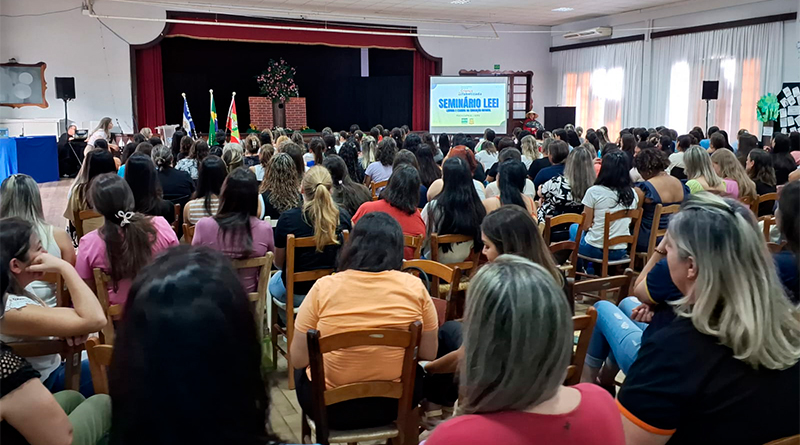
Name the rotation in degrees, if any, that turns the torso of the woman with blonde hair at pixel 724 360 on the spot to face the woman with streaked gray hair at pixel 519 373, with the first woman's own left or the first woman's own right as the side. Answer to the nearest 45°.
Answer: approximately 90° to the first woman's own left

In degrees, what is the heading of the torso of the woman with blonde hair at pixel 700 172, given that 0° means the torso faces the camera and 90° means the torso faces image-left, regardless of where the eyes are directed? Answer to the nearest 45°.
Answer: approximately 135°

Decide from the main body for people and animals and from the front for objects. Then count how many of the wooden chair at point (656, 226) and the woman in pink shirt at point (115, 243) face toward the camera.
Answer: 0

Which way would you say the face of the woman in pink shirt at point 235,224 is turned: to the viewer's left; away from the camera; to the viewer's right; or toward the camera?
away from the camera

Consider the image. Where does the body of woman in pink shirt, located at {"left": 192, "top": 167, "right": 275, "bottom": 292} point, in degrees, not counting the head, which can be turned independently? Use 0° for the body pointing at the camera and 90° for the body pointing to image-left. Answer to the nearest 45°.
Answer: approximately 180°

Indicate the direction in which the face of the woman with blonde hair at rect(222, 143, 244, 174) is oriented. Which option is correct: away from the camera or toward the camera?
away from the camera

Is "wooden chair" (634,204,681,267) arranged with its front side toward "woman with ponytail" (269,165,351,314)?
no

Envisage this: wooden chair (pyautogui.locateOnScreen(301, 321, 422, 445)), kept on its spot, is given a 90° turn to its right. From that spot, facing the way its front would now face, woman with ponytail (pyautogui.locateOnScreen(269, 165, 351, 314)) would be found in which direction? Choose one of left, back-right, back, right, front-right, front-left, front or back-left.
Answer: left

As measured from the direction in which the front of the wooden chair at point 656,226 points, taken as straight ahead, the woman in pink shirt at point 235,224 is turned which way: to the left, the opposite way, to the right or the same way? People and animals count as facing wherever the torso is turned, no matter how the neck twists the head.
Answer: the same way

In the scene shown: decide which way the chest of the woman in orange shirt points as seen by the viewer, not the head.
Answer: away from the camera

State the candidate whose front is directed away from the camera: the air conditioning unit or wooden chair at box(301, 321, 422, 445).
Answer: the wooden chair

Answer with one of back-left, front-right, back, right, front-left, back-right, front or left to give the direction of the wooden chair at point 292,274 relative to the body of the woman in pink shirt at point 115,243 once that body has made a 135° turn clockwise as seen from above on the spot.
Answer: front-left

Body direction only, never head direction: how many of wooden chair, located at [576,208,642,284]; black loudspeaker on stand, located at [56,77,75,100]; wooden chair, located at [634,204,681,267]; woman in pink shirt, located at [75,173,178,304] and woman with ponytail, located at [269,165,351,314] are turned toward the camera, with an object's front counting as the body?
1

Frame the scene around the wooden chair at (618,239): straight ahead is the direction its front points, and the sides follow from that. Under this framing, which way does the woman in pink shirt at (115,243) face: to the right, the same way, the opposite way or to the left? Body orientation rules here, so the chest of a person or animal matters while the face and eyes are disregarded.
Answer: the same way

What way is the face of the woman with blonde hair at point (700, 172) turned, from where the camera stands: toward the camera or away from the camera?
away from the camera

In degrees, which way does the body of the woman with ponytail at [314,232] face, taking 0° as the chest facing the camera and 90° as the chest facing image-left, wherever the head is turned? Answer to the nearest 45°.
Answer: approximately 180°

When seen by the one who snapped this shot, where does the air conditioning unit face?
facing the viewer and to the left of the viewer

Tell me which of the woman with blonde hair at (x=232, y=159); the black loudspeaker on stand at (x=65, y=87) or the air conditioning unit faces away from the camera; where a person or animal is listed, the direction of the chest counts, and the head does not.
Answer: the woman with blonde hair

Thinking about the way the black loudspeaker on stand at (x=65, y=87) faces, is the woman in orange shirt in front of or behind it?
in front

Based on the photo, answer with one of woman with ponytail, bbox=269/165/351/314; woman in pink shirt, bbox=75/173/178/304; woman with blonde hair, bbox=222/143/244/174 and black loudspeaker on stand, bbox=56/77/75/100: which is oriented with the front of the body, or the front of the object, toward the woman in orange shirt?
the black loudspeaker on stand

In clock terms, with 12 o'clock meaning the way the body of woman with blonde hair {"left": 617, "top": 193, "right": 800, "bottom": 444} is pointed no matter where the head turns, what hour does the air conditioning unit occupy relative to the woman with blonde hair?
The air conditioning unit is roughly at 1 o'clock from the woman with blonde hair.
